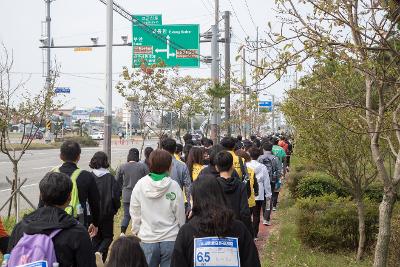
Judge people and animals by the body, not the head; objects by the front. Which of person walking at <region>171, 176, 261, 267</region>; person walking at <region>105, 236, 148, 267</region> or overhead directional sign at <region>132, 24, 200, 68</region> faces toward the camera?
the overhead directional sign

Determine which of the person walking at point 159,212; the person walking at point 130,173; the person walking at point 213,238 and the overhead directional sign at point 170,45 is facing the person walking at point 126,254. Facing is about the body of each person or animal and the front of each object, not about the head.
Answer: the overhead directional sign

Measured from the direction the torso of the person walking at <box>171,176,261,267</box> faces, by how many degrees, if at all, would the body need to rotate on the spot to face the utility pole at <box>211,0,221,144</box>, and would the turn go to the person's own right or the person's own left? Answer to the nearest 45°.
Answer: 0° — they already face it

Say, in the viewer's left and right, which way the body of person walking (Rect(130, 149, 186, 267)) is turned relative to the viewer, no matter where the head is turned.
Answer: facing away from the viewer

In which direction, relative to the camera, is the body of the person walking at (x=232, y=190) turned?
away from the camera

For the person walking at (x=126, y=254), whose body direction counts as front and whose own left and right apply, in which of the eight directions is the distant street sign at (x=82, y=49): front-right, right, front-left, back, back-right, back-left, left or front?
front

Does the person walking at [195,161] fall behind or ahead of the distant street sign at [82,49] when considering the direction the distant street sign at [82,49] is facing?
ahead

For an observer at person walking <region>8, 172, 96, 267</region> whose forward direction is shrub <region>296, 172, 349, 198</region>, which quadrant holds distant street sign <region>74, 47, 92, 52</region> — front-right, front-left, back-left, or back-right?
front-left

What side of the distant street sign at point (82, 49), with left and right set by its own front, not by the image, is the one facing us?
front

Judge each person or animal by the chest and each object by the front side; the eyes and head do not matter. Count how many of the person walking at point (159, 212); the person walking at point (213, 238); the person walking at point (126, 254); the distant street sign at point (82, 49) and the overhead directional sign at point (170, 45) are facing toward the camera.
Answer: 2

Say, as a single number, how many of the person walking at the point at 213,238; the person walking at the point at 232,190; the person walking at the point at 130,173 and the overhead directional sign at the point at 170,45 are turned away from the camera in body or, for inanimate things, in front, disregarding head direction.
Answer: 3

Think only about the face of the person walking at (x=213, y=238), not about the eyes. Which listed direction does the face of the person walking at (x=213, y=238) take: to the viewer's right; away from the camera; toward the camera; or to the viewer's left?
away from the camera

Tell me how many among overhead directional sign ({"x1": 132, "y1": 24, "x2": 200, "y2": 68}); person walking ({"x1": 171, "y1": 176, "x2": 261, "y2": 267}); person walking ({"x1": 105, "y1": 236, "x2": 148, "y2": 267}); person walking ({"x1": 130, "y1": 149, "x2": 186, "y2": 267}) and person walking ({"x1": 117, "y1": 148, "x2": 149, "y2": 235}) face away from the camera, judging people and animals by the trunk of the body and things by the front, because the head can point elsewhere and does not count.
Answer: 4

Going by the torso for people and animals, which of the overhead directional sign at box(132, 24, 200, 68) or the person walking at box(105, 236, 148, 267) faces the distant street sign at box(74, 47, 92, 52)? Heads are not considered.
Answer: the person walking

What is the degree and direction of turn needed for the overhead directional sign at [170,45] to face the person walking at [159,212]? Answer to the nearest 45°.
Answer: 0° — it already faces them

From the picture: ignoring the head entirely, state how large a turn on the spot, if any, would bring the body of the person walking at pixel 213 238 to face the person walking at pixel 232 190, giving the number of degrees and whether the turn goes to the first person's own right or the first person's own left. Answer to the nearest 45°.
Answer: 0° — they already face them

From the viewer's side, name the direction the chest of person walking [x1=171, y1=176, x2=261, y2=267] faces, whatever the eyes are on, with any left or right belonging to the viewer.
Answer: facing away from the viewer

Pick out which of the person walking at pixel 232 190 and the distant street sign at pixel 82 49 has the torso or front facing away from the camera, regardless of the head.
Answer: the person walking

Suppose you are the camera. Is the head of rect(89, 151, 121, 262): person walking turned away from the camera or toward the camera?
away from the camera
